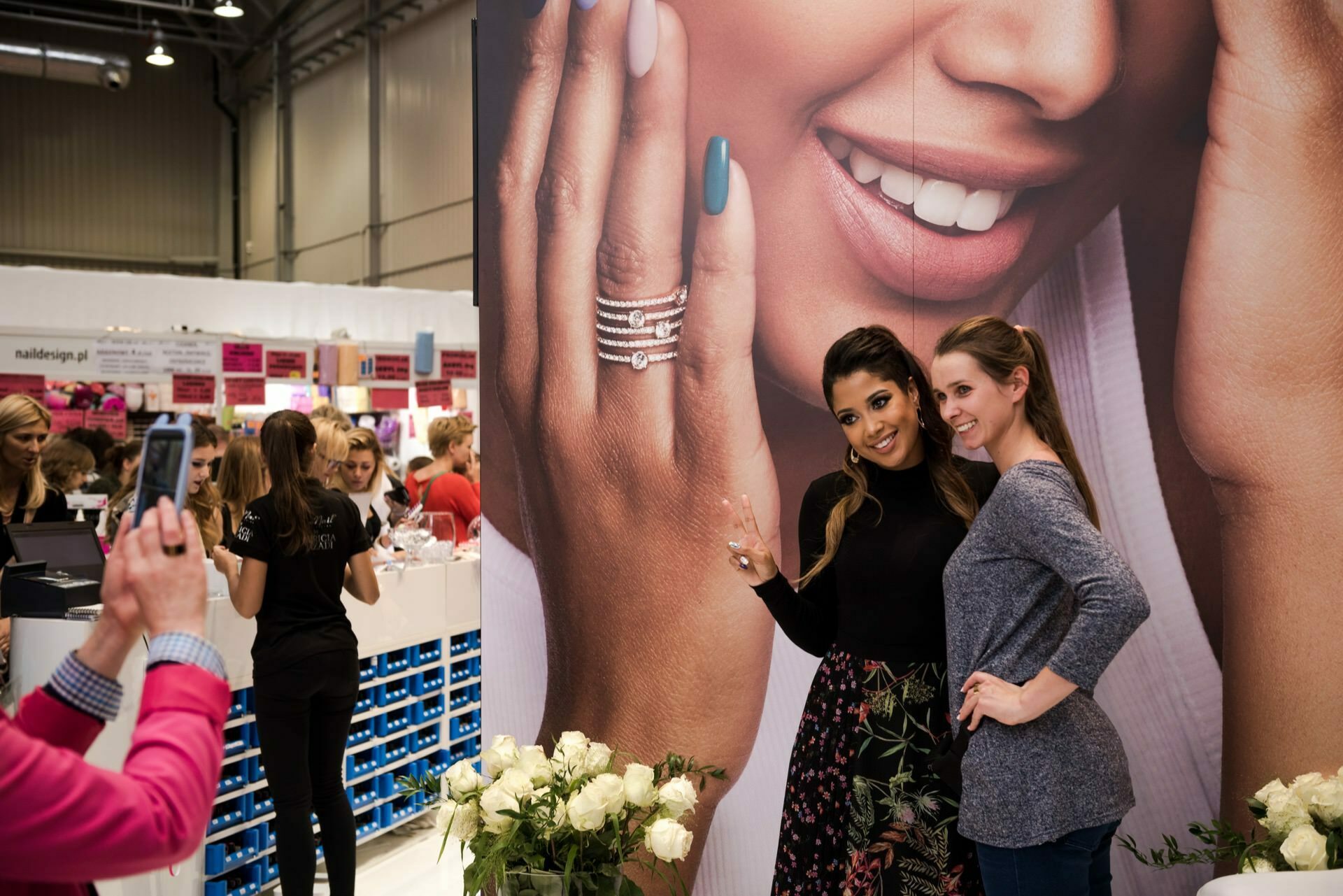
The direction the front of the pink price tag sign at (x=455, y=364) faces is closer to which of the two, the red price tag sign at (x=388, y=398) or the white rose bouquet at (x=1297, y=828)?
the white rose bouquet

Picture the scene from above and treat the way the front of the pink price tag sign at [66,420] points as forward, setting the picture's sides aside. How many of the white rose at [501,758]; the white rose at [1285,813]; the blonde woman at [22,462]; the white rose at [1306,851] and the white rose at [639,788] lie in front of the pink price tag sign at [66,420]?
5

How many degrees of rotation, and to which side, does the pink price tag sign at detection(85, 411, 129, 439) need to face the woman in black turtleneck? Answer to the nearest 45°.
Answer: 0° — it already faces them

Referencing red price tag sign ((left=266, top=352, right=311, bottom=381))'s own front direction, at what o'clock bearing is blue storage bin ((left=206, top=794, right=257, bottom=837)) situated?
The blue storage bin is roughly at 12 o'clock from the red price tag sign.

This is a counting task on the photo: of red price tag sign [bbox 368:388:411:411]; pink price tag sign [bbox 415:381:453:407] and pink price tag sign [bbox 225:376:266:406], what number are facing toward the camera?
3

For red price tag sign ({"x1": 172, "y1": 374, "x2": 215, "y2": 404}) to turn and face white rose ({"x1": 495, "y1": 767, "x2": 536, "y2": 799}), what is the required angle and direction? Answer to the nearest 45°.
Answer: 0° — it already faces it

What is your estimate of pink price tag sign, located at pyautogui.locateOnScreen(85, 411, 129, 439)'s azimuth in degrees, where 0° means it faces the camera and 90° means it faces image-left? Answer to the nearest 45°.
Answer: approximately 0°

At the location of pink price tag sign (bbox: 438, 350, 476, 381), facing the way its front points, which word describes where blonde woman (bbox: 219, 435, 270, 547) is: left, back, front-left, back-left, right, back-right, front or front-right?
front

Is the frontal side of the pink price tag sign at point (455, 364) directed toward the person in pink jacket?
yes

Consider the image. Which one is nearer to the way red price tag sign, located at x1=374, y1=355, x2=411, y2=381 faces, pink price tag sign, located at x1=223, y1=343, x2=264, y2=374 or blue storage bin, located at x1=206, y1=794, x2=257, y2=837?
the blue storage bin

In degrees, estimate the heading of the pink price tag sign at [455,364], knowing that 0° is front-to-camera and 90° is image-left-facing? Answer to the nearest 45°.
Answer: approximately 0°

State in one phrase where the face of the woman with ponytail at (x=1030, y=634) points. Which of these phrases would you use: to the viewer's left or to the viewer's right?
to the viewer's left

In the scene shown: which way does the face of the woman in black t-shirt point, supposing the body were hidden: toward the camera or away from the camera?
away from the camera
